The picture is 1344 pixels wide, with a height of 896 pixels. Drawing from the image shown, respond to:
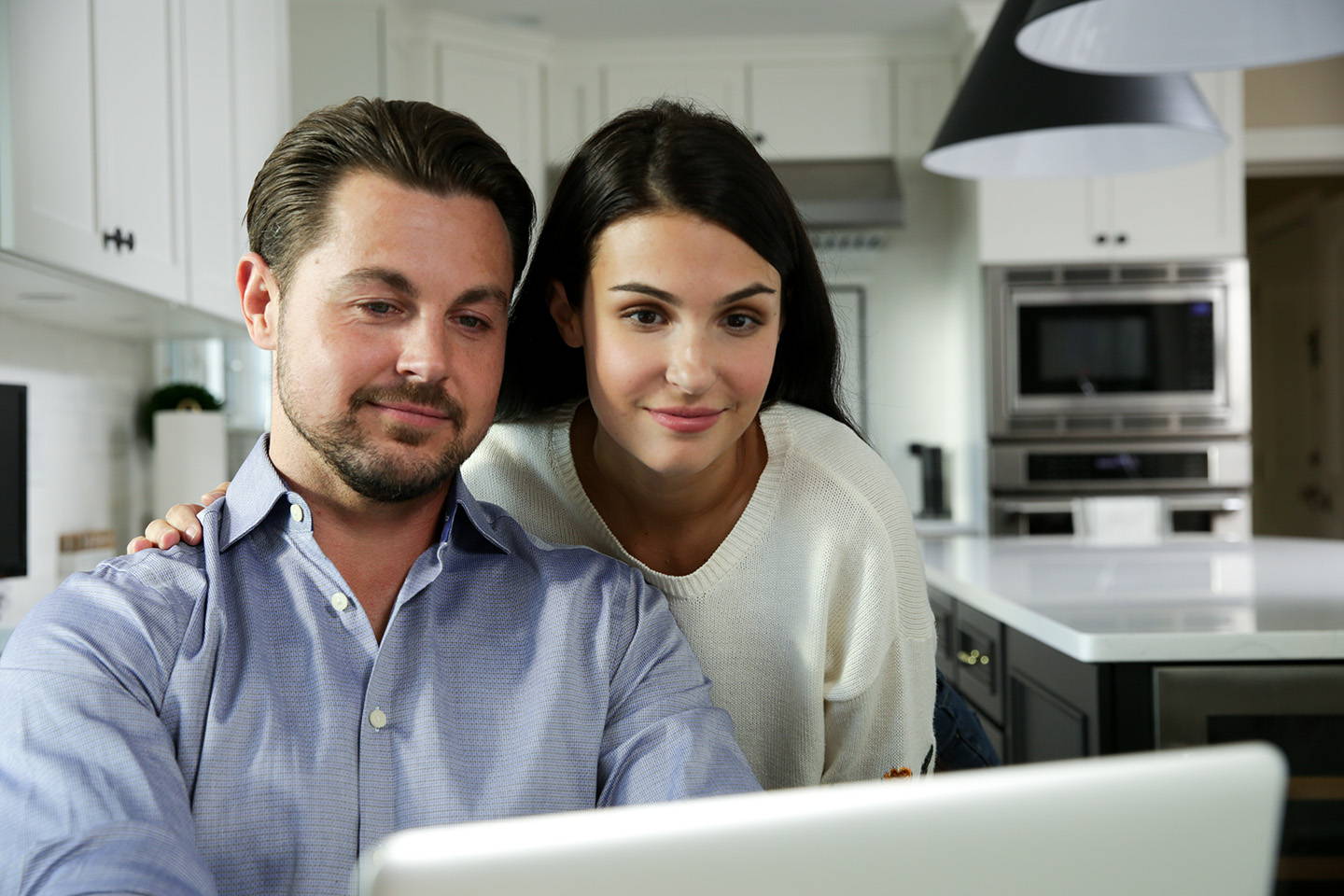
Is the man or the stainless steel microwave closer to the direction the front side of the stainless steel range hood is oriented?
the man

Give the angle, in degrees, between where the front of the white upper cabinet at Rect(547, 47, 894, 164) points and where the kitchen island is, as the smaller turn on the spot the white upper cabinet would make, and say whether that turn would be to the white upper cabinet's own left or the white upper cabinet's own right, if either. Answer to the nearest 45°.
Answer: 0° — it already faces it

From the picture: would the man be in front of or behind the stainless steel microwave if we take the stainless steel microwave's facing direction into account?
in front

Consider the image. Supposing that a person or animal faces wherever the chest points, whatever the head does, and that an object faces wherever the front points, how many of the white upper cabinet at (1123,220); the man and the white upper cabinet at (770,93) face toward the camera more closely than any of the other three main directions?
3

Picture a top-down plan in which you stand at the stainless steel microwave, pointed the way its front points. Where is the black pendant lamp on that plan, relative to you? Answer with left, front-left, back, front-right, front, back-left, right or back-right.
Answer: front

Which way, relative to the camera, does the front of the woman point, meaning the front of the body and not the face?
toward the camera

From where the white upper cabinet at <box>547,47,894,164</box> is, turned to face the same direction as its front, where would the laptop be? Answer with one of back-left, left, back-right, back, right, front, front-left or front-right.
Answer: front

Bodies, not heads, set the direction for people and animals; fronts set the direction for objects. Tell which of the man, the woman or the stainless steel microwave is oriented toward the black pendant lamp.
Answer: the stainless steel microwave
